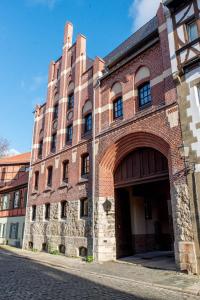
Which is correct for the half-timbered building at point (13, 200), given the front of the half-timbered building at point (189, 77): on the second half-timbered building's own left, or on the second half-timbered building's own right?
on the second half-timbered building's own right

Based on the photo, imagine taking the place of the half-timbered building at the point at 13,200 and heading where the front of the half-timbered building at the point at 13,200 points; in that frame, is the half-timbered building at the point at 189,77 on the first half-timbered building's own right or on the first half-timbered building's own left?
on the first half-timbered building's own left

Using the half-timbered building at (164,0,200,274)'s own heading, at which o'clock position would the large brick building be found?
The large brick building is roughly at 3 o'clock from the half-timbered building.

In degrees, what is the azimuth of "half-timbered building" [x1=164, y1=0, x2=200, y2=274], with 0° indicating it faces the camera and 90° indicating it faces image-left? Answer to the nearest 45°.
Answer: approximately 45°

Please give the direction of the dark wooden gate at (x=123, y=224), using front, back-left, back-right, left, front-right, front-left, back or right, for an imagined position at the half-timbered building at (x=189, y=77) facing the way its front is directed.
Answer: right

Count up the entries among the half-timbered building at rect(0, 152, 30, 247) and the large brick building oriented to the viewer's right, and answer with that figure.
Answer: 0

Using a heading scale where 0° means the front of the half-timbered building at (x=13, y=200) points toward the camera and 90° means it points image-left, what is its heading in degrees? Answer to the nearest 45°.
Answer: approximately 45°

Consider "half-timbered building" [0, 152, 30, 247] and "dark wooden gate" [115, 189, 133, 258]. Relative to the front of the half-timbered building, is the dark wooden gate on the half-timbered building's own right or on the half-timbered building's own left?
on the half-timbered building's own left

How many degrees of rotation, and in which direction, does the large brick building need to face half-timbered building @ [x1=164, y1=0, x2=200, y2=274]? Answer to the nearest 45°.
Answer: approximately 90° to its left

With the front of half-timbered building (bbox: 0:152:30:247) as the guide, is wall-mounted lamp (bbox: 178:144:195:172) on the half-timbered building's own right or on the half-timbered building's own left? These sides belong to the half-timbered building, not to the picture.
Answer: on the half-timbered building's own left
